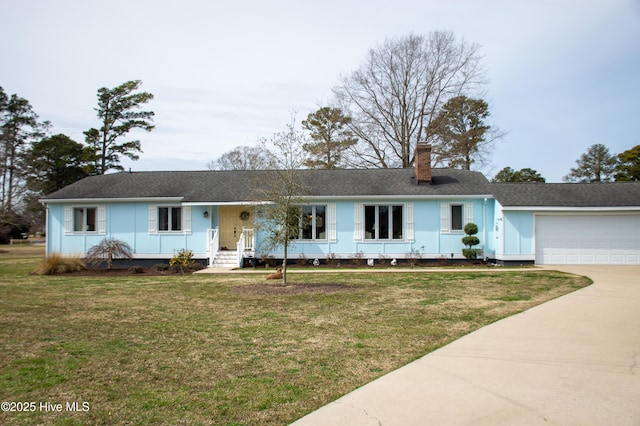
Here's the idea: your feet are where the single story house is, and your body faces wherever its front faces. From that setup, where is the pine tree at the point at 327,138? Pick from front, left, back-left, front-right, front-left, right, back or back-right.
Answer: back

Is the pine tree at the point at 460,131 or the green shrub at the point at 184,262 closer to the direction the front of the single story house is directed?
the green shrub

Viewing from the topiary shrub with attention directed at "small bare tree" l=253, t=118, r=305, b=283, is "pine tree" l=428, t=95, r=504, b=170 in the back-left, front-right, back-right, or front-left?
back-right

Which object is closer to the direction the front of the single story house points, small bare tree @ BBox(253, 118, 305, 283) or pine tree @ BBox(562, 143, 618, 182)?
the small bare tree

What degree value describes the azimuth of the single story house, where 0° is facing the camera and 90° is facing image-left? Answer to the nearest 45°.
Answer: approximately 0°

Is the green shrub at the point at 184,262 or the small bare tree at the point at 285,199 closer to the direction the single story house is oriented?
the small bare tree

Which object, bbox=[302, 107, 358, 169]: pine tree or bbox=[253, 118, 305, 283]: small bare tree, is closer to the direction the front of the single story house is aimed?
the small bare tree

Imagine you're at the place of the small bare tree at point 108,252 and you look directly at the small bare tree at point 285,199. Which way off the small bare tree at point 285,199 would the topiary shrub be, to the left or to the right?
left

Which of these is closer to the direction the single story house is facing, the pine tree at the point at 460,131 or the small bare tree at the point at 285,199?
the small bare tree

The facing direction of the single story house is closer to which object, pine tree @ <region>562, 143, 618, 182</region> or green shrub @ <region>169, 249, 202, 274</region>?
the green shrub

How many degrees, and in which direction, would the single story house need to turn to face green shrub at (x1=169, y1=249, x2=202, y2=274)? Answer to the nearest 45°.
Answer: approximately 90° to its right
